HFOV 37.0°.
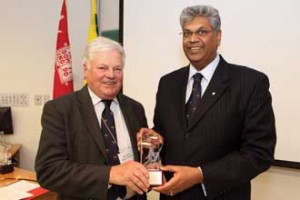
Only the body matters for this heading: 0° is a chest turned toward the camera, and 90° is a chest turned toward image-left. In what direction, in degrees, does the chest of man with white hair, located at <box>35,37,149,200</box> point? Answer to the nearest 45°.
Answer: approximately 315°

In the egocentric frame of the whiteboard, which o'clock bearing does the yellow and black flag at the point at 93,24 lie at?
The yellow and black flag is roughly at 4 o'clock from the whiteboard.

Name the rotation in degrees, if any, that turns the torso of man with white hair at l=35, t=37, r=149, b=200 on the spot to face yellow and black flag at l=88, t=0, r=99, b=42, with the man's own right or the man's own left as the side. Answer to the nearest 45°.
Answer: approximately 135° to the man's own left

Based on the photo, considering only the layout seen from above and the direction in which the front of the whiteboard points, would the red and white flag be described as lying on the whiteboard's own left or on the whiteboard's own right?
on the whiteboard's own right

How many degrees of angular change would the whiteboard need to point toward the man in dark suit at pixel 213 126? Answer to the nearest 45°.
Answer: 0° — it already faces them

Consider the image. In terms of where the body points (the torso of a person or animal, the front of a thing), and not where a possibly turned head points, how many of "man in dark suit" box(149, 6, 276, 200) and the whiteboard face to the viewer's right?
0
